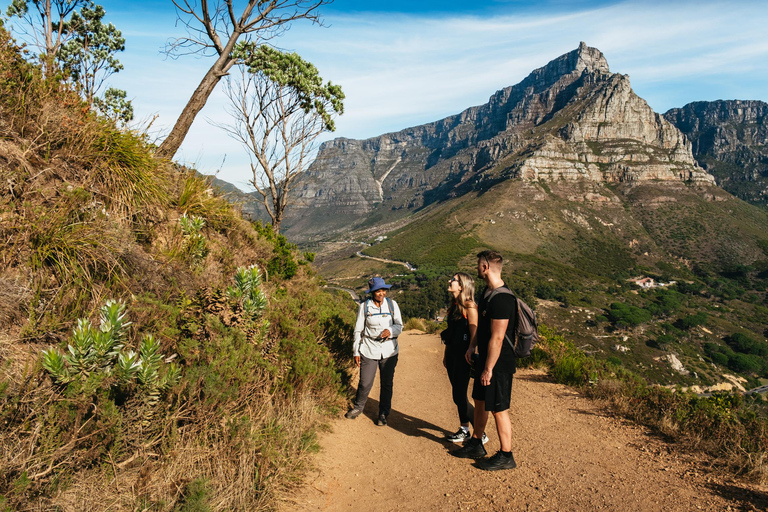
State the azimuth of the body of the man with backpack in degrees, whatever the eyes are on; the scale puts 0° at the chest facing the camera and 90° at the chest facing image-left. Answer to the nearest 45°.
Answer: approximately 90°

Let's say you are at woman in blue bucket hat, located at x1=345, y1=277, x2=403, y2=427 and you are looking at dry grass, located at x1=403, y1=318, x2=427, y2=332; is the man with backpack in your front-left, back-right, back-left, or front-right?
back-right

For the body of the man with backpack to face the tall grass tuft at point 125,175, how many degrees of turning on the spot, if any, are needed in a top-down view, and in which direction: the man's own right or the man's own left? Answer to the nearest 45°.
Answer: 0° — they already face it

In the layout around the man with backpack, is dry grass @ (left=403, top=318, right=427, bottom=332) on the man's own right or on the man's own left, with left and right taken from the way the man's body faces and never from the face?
on the man's own right

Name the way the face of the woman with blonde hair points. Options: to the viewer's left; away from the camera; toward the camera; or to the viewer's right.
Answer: to the viewer's left

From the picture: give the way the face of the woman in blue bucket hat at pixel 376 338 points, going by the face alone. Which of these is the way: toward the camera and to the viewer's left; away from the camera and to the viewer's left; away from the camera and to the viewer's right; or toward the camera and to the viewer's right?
toward the camera and to the viewer's right

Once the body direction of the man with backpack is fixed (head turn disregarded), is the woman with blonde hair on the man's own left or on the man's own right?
on the man's own right

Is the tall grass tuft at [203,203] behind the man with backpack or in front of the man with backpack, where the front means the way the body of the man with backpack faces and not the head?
in front

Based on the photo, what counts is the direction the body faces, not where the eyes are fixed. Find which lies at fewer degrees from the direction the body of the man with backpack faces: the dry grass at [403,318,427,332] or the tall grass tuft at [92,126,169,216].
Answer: the tall grass tuft
